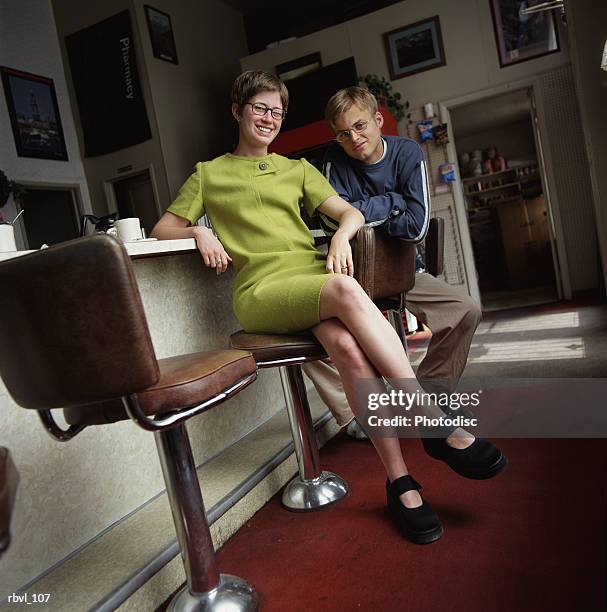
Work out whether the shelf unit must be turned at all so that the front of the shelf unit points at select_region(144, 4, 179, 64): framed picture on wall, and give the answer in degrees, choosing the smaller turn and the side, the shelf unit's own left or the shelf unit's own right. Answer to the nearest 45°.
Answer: approximately 45° to the shelf unit's own right

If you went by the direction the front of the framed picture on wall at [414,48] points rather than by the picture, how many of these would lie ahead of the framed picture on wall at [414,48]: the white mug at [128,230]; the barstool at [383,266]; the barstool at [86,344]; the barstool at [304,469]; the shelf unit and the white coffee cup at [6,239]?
5

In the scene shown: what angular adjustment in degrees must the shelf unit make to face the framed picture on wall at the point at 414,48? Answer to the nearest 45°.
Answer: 0° — it already faces it

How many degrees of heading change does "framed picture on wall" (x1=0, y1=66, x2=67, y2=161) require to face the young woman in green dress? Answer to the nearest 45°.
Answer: approximately 45° to its right

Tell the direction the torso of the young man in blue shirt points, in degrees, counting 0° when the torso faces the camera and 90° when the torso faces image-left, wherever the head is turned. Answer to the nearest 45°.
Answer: approximately 0°

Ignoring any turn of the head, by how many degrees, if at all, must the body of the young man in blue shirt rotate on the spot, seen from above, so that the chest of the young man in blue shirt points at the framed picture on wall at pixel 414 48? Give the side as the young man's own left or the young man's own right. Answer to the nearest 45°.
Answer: approximately 180°

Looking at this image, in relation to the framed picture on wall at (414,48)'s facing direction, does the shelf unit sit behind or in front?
behind

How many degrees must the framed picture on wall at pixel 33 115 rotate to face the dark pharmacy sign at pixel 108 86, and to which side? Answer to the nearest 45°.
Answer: approximately 45° to its left

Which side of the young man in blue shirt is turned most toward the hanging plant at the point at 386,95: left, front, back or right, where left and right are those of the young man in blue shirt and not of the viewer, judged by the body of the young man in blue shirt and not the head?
back

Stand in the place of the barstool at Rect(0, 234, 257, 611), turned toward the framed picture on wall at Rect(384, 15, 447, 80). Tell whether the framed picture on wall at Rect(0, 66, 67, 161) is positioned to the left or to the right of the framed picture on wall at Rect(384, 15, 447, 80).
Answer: left
